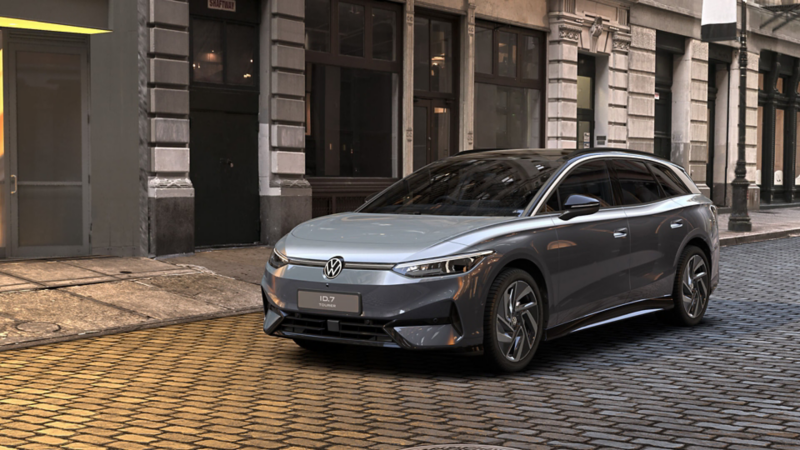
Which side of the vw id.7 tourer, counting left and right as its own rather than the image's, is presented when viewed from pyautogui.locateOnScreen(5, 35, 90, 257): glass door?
right

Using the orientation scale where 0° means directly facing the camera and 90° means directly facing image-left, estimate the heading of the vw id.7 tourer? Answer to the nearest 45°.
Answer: approximately 45°

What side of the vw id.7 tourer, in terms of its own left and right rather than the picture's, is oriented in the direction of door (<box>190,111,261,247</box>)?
right
